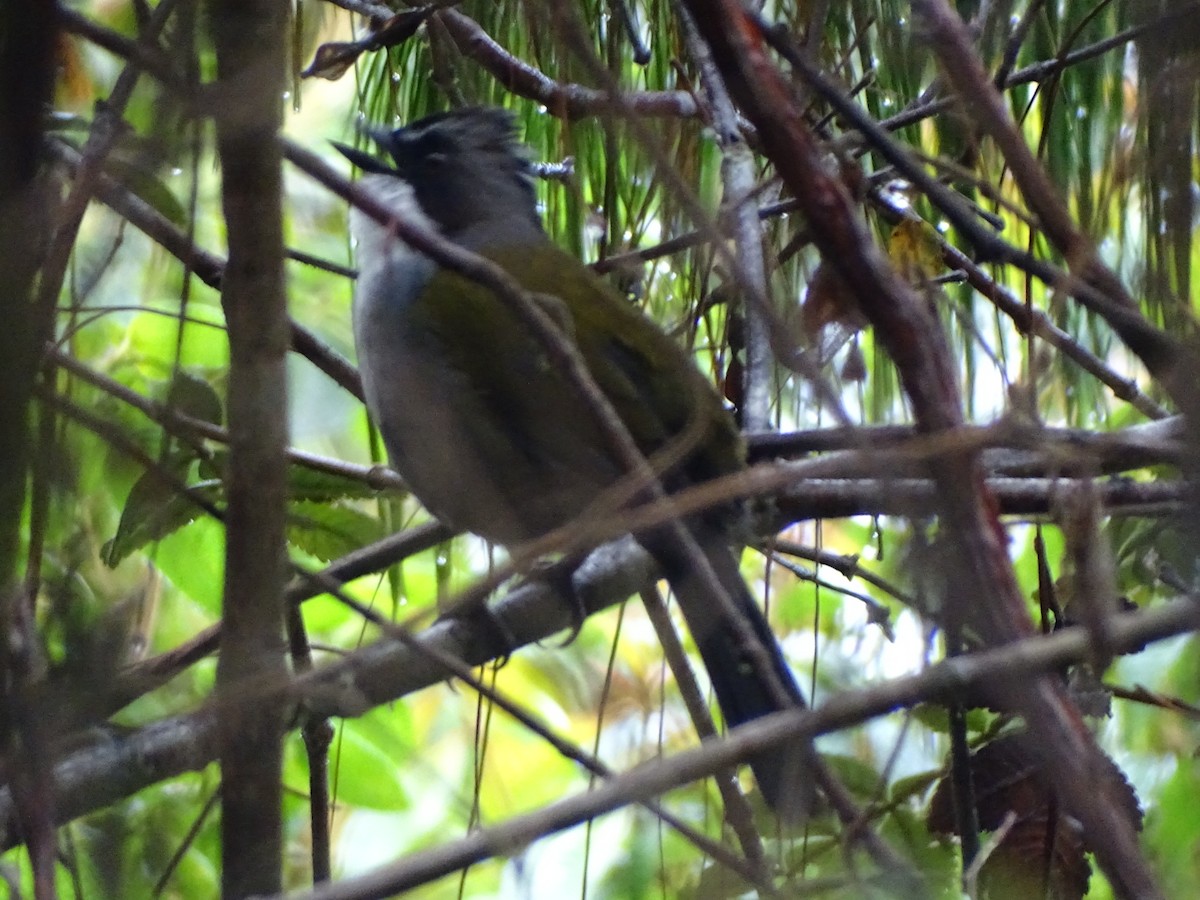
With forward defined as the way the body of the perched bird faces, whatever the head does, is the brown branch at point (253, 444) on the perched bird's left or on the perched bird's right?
on the perched bird's left

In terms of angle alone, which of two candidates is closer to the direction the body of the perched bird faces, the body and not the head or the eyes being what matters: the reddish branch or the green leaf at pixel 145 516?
the green leaf

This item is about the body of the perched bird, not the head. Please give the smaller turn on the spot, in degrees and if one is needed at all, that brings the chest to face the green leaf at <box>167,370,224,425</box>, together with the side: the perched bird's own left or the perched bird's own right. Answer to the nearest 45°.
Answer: approximately 45° to the perched bird's own left

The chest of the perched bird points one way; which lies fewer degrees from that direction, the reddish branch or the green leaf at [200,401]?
the green leaf

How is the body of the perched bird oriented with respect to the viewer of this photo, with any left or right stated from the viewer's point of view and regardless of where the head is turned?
facing to the left of the viewer
